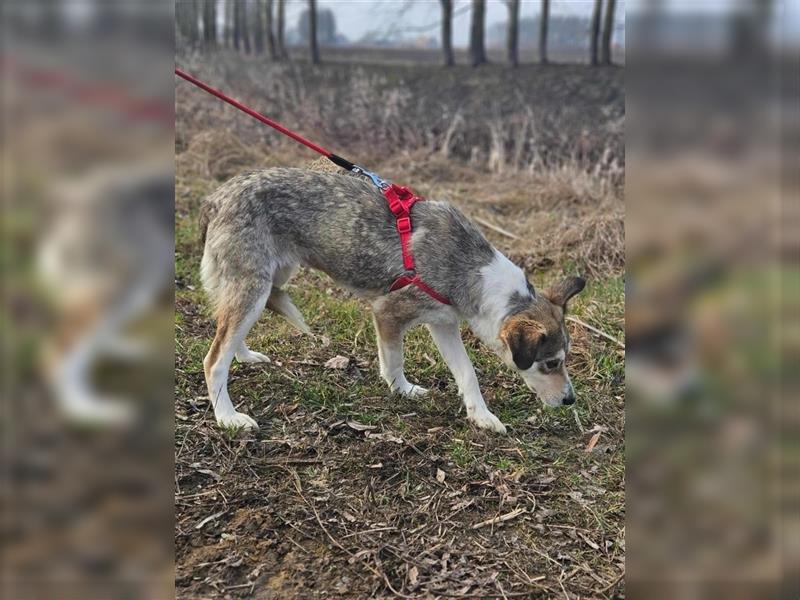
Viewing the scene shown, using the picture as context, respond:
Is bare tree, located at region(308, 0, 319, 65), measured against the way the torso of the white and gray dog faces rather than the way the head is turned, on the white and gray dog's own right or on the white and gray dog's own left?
on the white and gray dog's own left

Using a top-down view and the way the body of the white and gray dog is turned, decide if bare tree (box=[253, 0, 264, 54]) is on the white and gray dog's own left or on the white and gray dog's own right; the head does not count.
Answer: on the white and gray dog's own left

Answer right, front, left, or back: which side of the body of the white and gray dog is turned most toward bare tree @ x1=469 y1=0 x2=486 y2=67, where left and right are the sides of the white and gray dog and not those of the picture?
left

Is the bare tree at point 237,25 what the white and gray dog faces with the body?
no

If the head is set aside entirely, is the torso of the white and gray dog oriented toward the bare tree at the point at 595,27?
no

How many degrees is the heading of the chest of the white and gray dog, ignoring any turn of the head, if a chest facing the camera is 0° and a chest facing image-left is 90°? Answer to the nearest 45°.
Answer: approximately 270°

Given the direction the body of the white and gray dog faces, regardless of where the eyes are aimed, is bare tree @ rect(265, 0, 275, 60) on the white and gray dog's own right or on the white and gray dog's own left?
on the white and gray dog's own left

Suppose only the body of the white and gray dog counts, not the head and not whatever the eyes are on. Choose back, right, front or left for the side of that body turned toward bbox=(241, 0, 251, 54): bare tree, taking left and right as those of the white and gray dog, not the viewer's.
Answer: left

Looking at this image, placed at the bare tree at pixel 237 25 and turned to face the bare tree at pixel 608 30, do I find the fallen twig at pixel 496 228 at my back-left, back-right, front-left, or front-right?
front-right

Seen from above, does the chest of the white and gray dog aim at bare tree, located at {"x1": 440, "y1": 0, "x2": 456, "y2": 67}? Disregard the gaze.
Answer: no

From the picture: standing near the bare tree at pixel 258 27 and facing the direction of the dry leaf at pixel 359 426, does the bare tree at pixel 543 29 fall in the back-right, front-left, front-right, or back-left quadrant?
front-left
